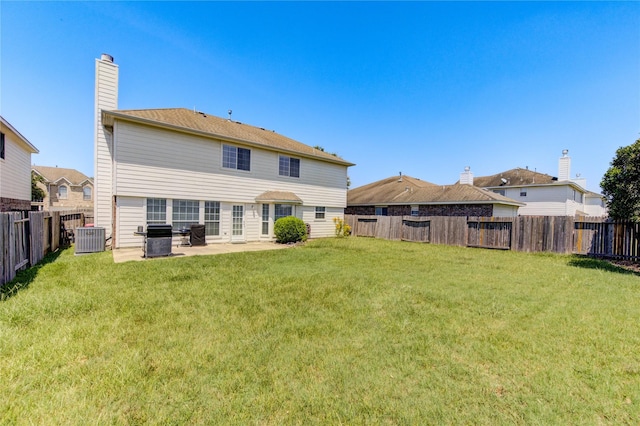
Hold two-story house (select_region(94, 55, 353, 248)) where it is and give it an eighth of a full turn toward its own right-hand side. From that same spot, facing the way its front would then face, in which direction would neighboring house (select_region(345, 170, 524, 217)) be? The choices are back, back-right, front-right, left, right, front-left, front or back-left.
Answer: right

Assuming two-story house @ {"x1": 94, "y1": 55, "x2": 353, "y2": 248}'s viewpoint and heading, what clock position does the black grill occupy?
The black grill is roughly at 8 o'clock from the two-story house.

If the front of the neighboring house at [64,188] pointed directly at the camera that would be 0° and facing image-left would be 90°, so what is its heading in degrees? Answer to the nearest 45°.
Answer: approximately 0°

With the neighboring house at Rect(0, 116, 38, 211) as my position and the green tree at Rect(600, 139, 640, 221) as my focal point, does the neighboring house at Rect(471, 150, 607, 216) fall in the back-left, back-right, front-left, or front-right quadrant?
front-left

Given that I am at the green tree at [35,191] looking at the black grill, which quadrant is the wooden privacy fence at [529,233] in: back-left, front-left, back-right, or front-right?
front-left

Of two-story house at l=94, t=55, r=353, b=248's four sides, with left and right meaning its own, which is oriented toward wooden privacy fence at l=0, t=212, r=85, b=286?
left

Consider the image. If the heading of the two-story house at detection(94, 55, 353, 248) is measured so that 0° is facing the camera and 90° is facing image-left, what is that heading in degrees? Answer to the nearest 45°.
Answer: approximately 135°

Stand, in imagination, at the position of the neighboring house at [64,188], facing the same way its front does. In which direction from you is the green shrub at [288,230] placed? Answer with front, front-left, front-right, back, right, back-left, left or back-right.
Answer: front
